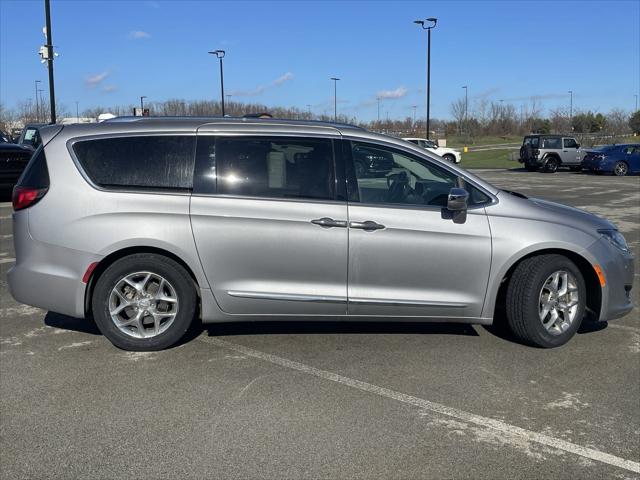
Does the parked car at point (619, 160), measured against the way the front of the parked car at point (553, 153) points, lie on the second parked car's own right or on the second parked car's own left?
on the second parked car's own right

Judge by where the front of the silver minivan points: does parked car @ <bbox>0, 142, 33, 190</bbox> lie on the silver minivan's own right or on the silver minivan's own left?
on the silver minivan's own left

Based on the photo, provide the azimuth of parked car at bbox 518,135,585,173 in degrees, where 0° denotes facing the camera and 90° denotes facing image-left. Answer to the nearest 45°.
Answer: approximately 225°

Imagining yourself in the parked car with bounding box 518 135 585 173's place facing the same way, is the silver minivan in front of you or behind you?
behind

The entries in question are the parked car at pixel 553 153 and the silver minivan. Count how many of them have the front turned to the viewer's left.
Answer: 0

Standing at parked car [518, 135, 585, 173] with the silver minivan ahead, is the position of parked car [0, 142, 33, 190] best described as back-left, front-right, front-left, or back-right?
front-right

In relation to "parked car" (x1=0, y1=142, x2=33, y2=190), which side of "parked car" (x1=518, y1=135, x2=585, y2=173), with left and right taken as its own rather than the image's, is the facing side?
back

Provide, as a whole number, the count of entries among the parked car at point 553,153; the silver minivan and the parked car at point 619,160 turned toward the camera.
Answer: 0

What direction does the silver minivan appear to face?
to the viewer's right

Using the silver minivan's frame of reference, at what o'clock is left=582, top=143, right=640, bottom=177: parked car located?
The parked car is roughly at 10 o'clock from the silver minivan.
